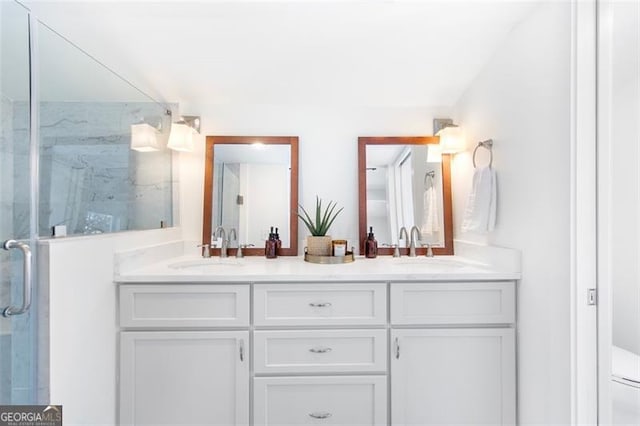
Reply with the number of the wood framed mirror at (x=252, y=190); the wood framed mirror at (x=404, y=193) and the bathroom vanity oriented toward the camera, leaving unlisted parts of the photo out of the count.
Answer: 3

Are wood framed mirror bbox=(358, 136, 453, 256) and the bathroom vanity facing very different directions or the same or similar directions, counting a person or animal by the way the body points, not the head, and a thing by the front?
same or similar directions

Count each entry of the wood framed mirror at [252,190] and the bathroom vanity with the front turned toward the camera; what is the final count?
2

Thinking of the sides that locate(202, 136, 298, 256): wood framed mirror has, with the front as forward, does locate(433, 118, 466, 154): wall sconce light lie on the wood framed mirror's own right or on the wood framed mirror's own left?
on the wood framed mirror's own left

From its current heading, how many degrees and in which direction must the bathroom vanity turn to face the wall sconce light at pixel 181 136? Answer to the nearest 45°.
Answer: approximately 135° to its right

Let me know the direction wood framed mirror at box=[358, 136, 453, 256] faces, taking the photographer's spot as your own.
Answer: facing the viewer

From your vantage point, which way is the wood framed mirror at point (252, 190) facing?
toward the camera

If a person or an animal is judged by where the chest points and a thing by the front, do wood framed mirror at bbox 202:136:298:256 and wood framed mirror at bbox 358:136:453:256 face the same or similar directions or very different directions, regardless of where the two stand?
same or similar directions

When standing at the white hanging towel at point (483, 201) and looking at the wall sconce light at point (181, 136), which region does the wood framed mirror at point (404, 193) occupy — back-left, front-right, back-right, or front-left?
front-right

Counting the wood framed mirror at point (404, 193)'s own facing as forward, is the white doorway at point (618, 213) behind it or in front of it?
in front
